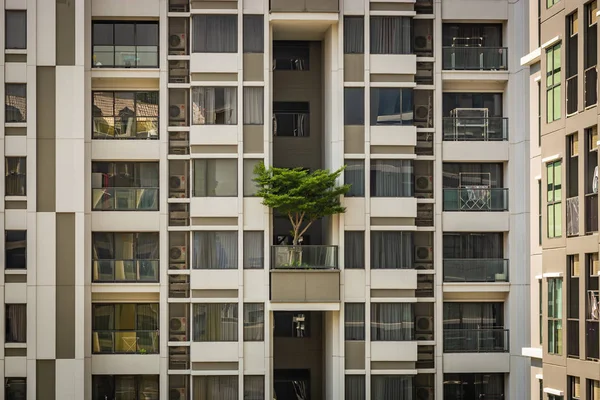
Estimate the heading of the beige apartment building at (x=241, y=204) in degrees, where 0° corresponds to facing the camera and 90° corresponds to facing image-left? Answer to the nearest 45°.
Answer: approximately 0°

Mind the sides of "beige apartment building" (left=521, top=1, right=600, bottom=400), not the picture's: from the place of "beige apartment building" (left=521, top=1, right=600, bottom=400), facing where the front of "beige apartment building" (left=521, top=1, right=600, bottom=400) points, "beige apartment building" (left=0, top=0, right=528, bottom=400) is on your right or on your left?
on your right

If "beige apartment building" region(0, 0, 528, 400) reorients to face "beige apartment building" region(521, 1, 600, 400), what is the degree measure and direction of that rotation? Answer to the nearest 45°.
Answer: approximately 45° to its left

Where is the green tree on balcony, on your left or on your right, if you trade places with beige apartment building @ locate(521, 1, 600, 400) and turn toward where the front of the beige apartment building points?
on your right

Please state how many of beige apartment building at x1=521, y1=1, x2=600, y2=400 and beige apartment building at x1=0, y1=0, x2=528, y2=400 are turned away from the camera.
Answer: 0

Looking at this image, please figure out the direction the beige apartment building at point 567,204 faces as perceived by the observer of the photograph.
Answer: facing the viewer and to the left of the viewer
